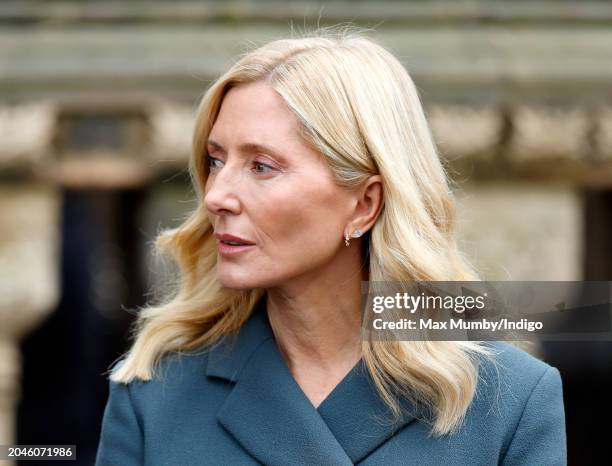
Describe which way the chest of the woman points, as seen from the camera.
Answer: toward the camera

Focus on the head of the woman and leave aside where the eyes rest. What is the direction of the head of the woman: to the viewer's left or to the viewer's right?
to the viewer's left
